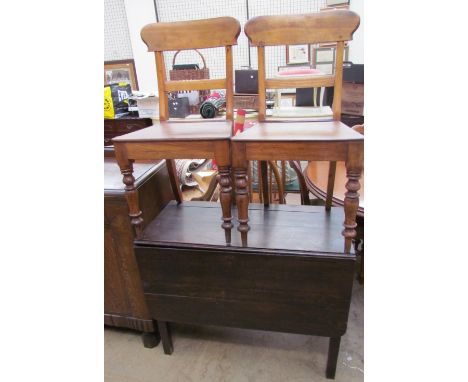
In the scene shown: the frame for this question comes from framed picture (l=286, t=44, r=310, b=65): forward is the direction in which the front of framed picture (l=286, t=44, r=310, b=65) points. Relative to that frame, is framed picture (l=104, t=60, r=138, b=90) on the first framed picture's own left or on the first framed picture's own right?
on the first framed picture's own right

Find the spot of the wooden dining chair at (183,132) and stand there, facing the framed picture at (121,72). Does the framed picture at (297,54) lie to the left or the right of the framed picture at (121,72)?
right

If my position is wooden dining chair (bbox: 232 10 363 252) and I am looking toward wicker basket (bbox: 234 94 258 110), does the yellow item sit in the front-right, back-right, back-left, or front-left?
front-left

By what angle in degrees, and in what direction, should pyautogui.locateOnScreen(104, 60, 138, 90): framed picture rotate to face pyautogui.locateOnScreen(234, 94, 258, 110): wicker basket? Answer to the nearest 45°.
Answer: approximately 45° to its left

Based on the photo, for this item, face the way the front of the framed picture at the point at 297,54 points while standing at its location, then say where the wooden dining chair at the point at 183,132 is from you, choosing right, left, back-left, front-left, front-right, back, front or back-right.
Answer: front

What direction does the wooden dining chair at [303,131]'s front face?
toward the camera

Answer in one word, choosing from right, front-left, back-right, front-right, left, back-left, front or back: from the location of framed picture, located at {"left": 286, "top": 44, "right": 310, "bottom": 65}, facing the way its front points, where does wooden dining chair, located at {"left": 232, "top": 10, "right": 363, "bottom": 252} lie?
front

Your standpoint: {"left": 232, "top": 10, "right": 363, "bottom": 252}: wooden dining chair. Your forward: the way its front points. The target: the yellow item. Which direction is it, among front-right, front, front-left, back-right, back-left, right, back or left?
back-right

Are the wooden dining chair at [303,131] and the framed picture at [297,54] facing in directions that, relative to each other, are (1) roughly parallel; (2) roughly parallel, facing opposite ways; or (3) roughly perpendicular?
roughly parallel

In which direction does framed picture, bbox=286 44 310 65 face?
toward the camera

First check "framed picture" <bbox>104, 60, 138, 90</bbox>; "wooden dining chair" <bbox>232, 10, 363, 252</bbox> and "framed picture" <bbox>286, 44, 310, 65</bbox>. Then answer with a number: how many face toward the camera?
3

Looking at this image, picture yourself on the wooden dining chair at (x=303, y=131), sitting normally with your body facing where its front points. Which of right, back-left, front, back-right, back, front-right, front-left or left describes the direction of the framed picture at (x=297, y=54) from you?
back
